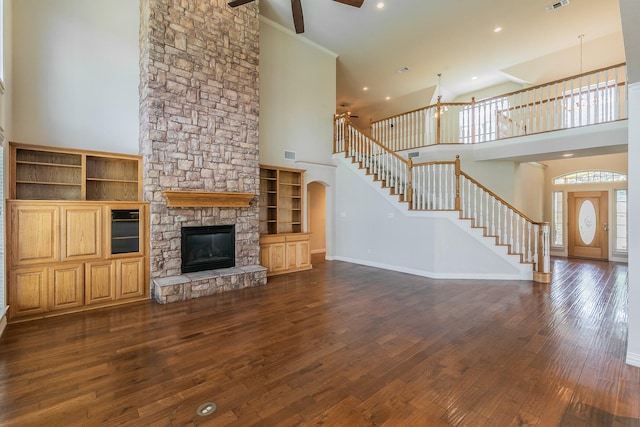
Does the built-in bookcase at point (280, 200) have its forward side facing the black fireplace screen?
no

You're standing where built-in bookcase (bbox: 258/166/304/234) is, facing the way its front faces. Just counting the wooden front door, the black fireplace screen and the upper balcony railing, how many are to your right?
1

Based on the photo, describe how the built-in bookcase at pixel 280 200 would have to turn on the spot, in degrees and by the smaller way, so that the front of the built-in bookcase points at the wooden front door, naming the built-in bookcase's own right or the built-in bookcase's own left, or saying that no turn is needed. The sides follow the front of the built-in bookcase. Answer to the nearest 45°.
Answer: approximately 45° to the built-in bookcase's own left

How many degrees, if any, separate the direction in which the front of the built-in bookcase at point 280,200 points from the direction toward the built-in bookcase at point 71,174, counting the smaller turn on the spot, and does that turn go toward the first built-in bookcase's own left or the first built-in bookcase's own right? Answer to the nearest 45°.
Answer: approximately 90° to the first built-in bookcase's own right

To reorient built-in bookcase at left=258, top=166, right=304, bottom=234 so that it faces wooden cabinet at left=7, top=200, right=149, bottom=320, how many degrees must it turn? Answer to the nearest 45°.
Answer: approximately 90° to its right

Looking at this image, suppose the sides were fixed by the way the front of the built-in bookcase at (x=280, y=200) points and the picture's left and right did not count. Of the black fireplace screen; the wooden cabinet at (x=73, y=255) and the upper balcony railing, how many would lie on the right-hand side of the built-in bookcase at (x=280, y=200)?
2

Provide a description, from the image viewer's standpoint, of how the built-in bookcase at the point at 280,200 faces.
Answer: facing the viewer and to the right of the viewer

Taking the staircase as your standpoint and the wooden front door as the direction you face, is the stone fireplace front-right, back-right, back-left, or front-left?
back-left

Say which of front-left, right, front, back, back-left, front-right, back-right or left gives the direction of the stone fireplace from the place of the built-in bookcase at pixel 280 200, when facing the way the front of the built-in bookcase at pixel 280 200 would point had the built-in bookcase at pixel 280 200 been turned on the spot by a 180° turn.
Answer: left
